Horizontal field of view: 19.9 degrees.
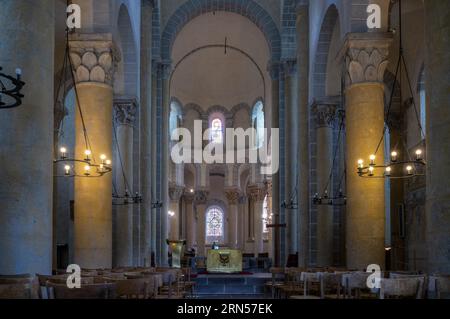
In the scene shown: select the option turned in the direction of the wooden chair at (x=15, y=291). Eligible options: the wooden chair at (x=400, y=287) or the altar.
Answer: the altar

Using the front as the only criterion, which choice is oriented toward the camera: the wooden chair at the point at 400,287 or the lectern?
the lectern

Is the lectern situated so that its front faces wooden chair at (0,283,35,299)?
yes

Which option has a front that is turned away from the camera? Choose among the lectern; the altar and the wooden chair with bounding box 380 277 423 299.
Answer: the wooden chair

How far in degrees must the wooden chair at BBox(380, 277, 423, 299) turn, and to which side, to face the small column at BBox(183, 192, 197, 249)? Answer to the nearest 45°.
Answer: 0° — it already faces it

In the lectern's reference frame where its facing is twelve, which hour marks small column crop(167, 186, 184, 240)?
The small column is roughly at 6 o'clock from the lectern.

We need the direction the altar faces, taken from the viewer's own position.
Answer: facing the viewer

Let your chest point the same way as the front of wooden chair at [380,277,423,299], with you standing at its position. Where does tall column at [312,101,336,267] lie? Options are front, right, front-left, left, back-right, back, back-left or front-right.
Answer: front

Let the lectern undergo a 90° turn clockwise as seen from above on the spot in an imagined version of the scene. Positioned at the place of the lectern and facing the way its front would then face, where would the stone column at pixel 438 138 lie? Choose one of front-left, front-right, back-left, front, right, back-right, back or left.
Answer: left

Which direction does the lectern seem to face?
toward the camera

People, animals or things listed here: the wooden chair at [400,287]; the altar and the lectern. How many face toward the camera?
2

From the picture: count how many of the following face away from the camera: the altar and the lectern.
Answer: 0

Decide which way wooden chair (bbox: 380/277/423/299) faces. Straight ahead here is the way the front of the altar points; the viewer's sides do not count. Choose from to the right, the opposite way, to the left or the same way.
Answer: the opposite way

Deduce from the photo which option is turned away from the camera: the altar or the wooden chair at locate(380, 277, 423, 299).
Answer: the wooden chair

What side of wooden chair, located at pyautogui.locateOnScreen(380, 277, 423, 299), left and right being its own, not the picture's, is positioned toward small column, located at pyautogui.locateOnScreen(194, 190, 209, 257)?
front

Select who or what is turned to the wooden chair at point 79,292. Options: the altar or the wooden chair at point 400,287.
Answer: the altar

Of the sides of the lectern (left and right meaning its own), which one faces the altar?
left

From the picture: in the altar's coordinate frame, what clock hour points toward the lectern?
The lectern is roughly at 3 o'clock from the altar.
